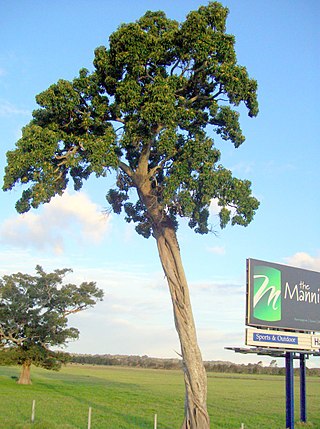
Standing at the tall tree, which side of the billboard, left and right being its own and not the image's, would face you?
right

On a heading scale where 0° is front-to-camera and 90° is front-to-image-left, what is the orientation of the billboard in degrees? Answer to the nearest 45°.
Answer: approximately 315°
